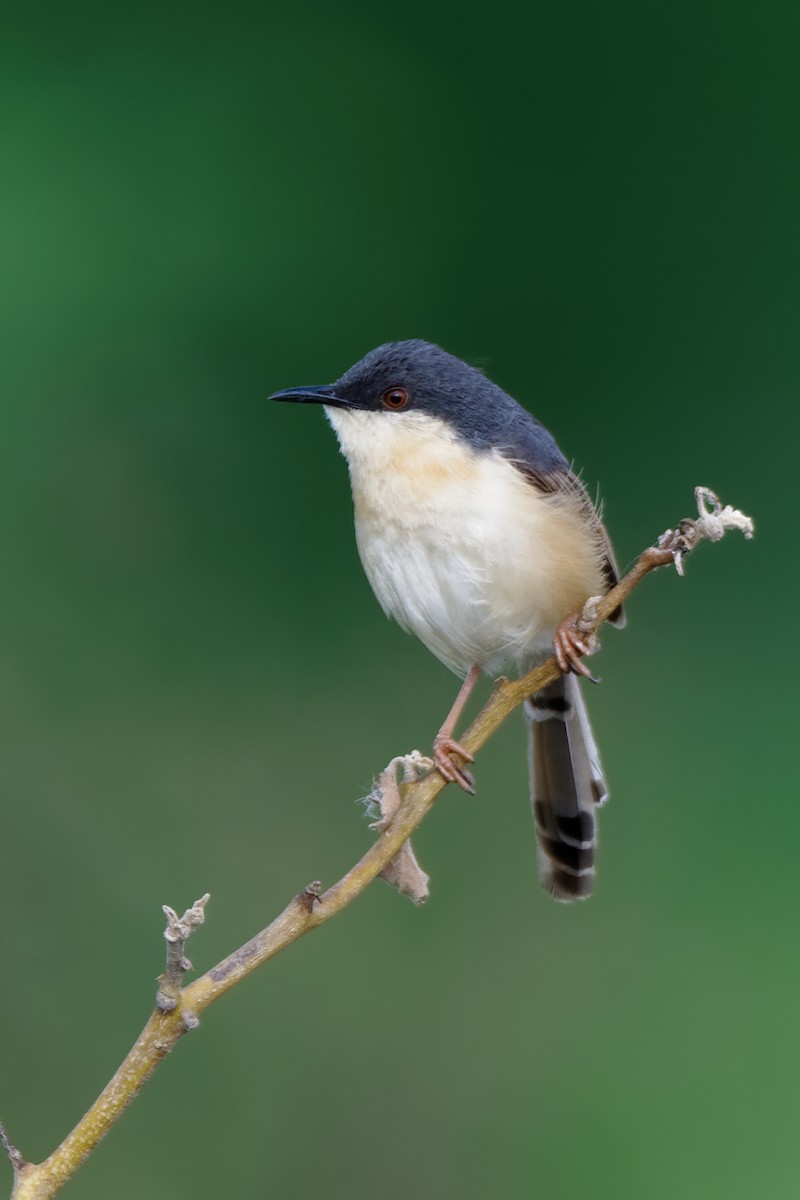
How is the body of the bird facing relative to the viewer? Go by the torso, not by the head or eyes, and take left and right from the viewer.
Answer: facing the viewer and to the left of the viewer
